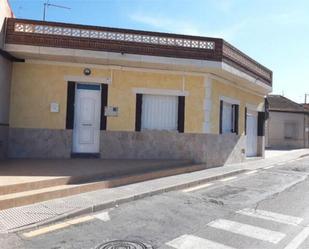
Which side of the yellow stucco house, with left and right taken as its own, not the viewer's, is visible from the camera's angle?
front

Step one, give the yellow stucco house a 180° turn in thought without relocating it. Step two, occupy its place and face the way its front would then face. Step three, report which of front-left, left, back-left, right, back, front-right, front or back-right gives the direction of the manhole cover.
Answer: back

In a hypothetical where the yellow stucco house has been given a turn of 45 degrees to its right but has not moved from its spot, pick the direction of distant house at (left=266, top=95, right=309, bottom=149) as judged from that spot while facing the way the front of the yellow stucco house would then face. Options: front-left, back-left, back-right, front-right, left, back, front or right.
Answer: back
